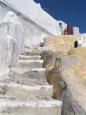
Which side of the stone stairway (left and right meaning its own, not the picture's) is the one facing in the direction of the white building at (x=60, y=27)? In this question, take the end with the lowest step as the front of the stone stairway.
back

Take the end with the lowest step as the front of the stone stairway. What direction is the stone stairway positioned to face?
toward the camera

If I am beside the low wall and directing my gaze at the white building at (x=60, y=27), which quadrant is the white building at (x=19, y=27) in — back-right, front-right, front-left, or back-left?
front-left

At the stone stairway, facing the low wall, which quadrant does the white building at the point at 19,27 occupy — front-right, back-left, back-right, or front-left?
back-left
